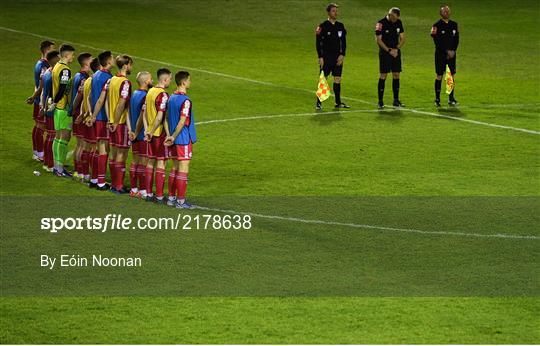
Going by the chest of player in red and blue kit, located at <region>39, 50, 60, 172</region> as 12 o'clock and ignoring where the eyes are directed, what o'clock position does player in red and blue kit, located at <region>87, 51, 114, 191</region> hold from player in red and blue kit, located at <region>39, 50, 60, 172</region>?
player in red and blue kit, located at <region>87, 51, 114, 191</region> is roughly at 2 o'clock from player in red and blue kit, located at <region>39, 50, 60, 172</region>.

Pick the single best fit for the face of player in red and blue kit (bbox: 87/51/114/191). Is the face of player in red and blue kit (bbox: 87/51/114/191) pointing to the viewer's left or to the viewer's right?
to the viewer's right

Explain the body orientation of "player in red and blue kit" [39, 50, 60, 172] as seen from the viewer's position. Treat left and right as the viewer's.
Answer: facing to the right of the viewer

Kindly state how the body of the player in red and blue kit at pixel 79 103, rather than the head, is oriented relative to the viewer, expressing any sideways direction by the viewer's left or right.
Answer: facing to the right of the viewer

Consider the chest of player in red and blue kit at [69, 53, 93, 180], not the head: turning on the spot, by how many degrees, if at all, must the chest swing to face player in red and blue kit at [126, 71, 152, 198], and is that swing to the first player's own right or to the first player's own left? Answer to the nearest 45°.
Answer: approximately 45° to the first player's own right

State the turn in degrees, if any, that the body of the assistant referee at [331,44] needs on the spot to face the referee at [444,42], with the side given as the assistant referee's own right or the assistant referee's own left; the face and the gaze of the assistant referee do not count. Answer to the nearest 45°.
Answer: approximately 45° to the assistant referee's own left

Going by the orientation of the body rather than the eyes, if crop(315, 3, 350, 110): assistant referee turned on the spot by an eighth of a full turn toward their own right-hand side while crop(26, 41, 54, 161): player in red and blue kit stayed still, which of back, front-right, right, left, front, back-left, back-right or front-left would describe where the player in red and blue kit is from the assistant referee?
front-right

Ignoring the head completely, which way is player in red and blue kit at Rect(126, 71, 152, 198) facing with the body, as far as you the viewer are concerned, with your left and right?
facing away from the viewer and to the right of the viewer

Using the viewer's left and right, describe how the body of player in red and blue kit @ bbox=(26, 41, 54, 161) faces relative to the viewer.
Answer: facing to the right of the viewer
